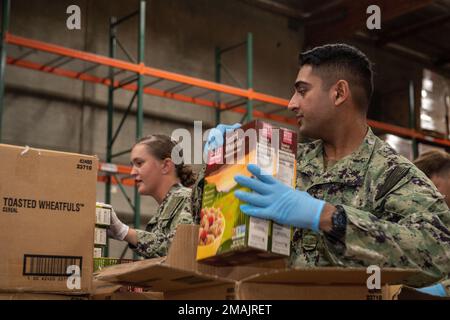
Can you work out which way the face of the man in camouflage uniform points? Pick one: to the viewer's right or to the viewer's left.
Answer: to the viewer's left

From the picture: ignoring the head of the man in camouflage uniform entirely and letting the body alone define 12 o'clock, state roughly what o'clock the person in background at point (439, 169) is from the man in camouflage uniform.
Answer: The person in background is roughly at 5 o'clock from the man in camouflage uniform.

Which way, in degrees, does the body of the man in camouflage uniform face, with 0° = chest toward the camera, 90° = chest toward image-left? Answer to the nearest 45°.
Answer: approximately 45°

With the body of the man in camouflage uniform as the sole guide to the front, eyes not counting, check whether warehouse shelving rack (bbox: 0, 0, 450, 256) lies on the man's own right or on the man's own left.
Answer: on the man's own right
